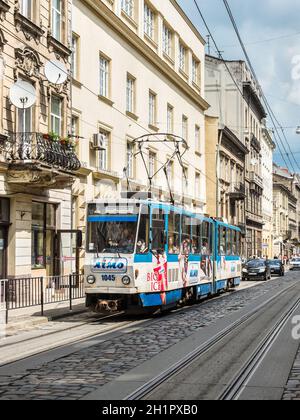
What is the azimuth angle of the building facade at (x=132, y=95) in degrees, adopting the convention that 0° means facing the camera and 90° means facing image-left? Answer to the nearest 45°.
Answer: approximately 315°

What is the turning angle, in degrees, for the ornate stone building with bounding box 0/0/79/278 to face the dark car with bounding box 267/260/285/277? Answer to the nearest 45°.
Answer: approximately 90° to its left

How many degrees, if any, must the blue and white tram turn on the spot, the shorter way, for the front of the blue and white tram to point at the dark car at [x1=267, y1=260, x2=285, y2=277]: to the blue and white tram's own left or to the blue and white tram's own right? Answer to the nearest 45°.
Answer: approximately 135° to the blue and white tram's own right

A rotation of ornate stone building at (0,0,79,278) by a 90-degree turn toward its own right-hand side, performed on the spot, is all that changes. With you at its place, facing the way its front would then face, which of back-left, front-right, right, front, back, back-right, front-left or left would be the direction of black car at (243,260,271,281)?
back

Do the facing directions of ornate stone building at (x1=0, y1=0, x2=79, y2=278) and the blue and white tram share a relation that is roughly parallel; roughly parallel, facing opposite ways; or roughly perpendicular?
roughly perpendicular

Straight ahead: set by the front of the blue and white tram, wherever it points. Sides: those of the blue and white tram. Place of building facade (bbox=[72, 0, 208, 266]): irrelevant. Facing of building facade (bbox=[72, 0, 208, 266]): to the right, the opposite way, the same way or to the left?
to the left

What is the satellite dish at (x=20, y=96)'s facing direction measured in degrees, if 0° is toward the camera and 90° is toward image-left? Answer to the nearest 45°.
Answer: approximately 0°

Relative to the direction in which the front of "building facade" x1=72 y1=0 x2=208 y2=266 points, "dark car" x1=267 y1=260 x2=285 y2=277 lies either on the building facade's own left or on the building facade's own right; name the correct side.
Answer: on the building facade's own left

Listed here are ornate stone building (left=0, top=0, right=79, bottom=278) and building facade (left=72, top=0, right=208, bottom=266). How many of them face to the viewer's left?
0

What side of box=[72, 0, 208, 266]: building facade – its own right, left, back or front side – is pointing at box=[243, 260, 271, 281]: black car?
left

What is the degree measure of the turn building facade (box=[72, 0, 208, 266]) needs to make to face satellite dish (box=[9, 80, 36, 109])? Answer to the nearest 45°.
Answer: approximately 45° to its right
